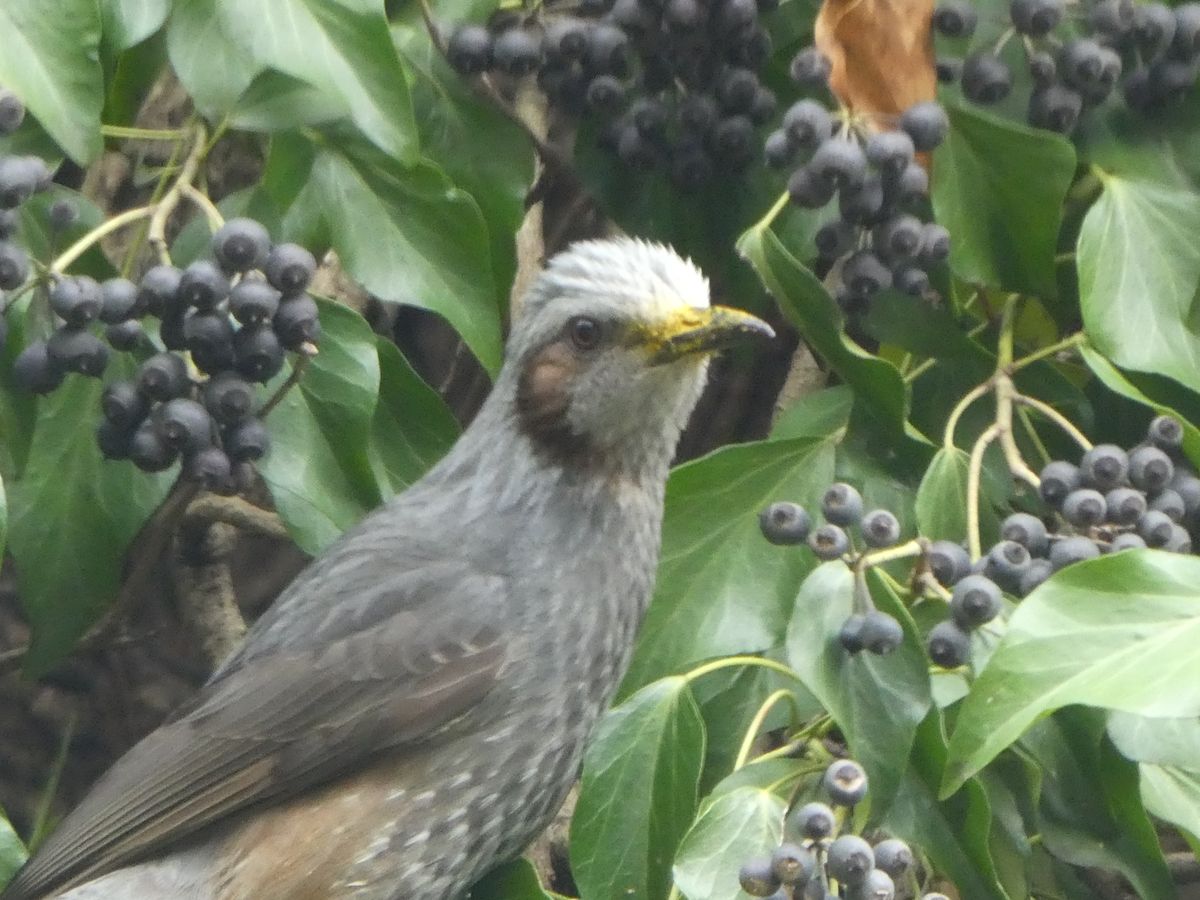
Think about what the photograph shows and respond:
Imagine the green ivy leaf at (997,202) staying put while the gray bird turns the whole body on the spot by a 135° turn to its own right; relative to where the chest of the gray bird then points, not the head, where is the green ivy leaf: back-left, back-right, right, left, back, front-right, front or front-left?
back-left

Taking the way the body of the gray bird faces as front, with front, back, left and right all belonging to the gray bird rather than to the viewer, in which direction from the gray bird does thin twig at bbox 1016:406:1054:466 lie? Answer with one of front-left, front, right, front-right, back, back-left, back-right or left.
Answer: front

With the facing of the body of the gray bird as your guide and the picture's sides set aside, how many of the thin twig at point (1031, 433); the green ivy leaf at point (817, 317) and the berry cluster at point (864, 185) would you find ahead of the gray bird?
3

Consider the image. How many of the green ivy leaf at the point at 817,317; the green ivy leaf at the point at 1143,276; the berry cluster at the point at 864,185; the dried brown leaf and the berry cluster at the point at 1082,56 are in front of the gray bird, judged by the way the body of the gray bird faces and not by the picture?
5

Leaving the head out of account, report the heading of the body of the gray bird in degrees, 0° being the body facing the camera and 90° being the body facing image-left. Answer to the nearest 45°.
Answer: approximately 270°

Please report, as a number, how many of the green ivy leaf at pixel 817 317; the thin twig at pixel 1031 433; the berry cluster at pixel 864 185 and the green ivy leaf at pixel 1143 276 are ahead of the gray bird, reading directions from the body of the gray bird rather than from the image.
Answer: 4

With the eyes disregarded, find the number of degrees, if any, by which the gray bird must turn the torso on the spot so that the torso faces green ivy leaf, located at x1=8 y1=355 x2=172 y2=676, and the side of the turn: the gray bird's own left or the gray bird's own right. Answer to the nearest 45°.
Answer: approximately 135° to the gray bird's own left

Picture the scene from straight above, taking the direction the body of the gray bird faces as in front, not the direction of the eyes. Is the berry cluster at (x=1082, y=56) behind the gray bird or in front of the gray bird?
in front

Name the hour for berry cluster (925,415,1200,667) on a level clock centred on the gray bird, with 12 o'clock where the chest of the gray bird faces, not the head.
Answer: The berry cluster is roughly at 1 o'clock from the gray bird.
